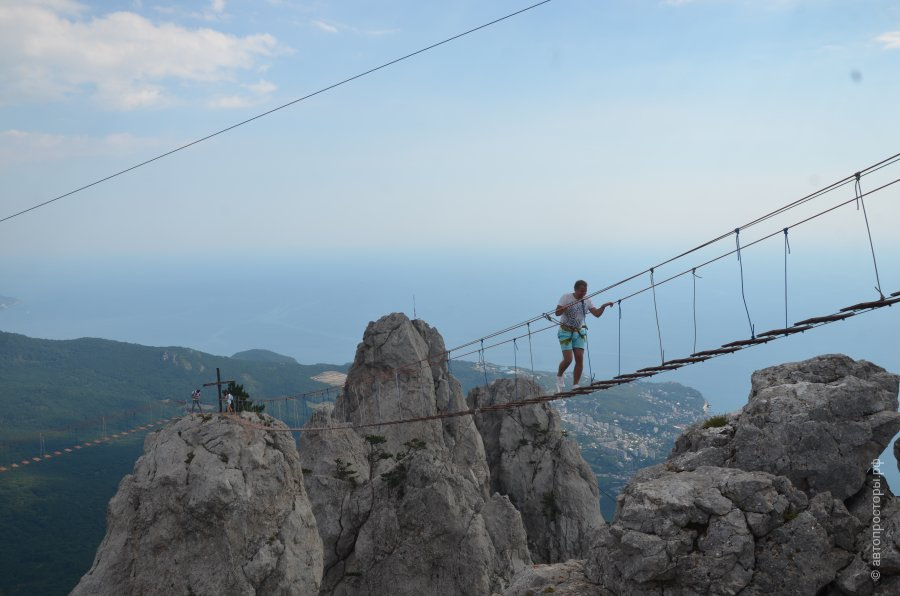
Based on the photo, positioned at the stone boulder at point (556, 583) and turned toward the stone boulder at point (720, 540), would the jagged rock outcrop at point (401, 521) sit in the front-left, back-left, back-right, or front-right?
back-left

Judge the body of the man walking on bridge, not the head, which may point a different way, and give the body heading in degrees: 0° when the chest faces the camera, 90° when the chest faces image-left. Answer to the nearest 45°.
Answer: approximately 315°
